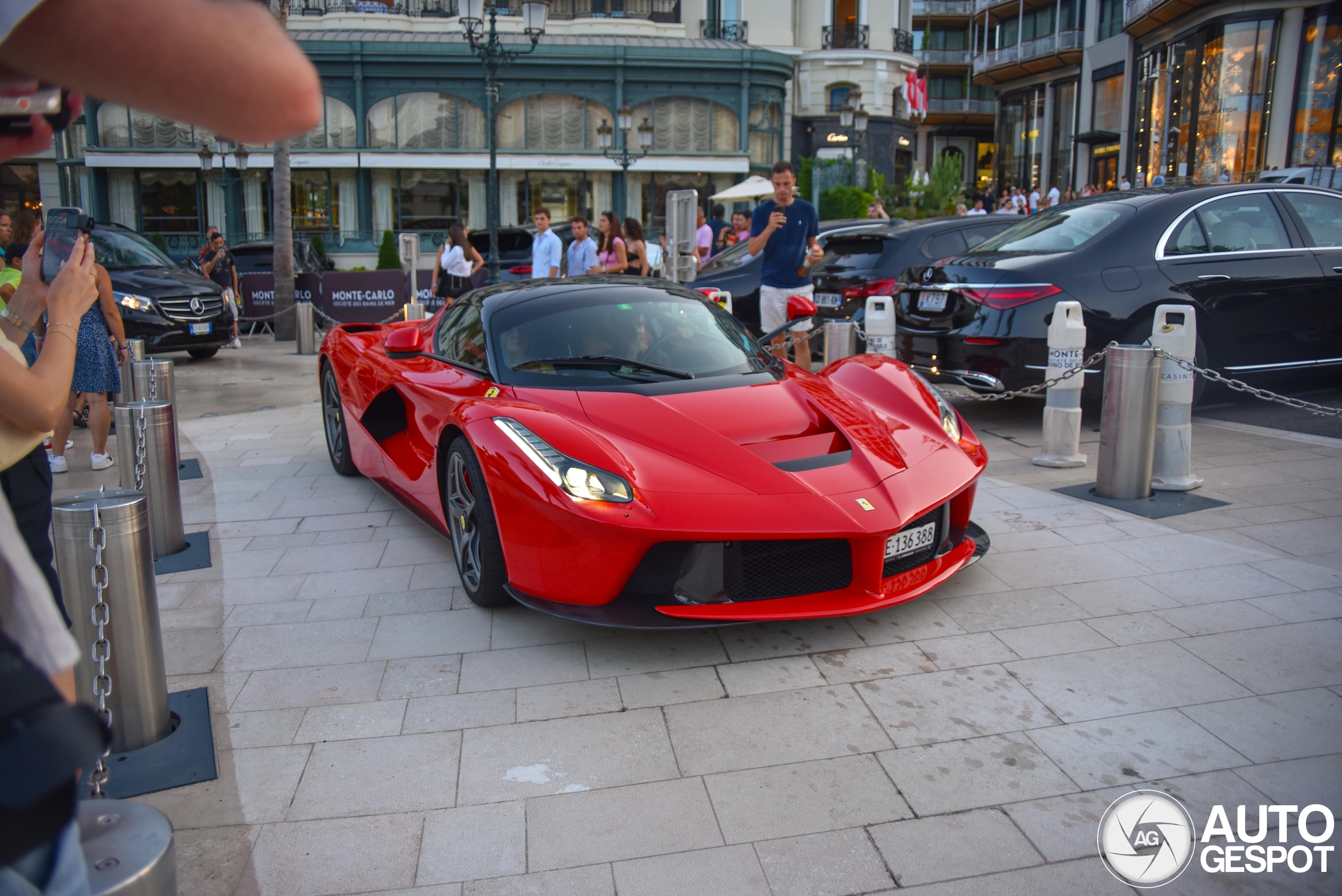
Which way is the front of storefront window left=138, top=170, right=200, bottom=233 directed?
toward the camera

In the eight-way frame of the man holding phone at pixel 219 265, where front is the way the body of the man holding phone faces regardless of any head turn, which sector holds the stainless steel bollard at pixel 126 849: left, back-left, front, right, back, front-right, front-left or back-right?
front

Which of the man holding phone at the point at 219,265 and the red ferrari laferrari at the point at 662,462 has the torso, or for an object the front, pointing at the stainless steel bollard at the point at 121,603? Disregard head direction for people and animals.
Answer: the man holding phone

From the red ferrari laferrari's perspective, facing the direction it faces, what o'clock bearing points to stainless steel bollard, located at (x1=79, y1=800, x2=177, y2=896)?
The stainless steel bollard is roughly at 2 o'clock from the red ferrari laferrari.

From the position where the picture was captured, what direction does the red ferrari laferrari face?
facing the viewer and to the right of the viewer

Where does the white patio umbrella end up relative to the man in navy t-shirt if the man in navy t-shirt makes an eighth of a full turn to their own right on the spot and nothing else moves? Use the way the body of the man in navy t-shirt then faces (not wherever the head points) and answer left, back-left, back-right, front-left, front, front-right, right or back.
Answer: back-right

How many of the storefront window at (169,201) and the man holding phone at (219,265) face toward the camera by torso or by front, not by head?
2

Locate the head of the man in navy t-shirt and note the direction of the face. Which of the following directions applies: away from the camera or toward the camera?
toward the camera

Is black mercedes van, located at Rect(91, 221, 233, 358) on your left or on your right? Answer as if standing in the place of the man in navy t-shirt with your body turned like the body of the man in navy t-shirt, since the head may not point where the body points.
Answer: on your right

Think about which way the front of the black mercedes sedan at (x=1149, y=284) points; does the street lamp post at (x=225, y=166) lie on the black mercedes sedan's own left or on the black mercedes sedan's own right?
on the black mercedes sedan's own left

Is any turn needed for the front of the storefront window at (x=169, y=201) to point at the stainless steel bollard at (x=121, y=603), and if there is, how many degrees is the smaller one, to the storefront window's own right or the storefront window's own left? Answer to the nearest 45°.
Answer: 0° — it already faces it

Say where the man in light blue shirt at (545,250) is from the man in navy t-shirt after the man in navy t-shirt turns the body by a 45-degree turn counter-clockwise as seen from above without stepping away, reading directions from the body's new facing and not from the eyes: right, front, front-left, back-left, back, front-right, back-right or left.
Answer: back

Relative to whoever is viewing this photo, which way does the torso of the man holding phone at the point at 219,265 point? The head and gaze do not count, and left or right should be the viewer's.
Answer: facing the viewer
